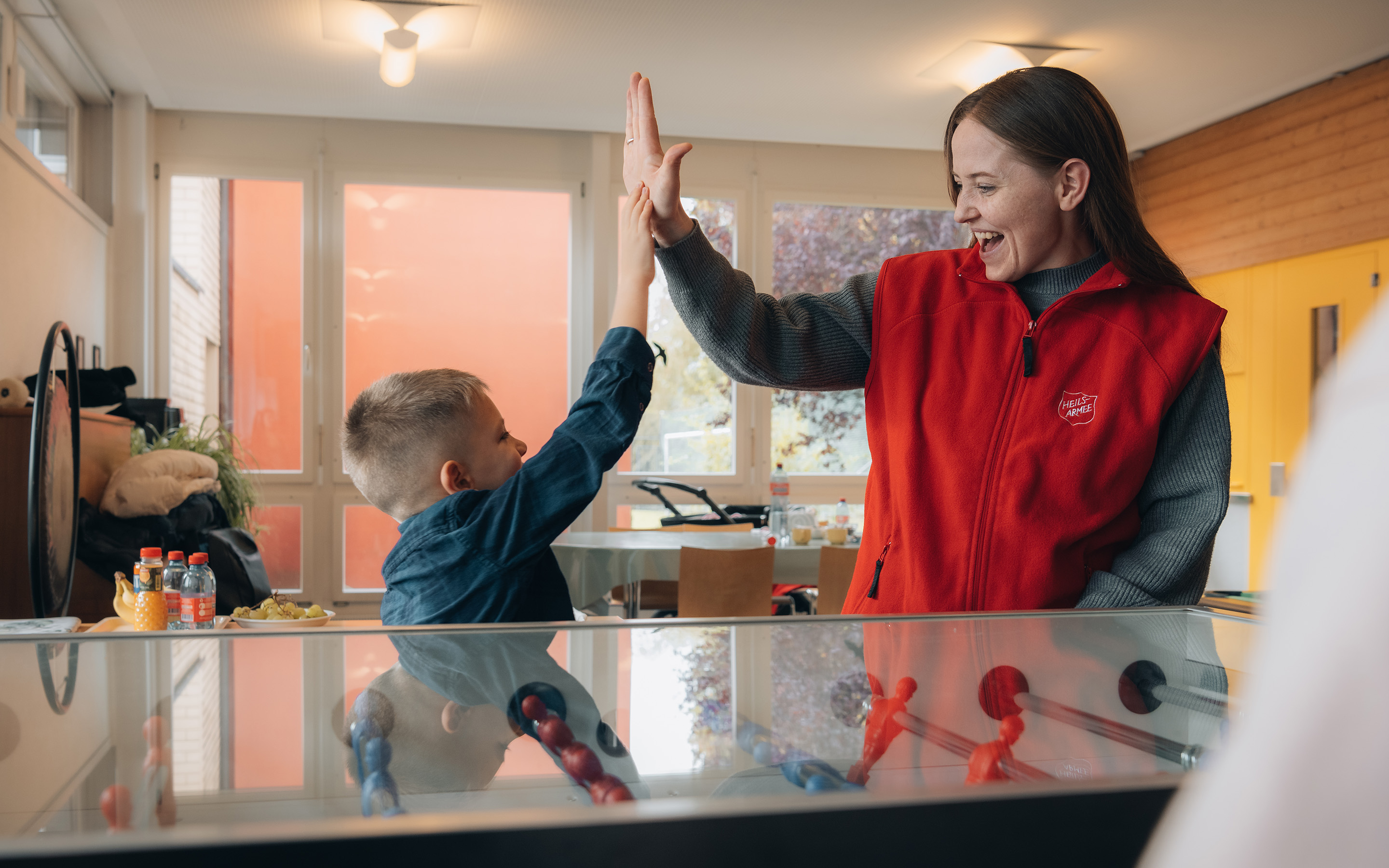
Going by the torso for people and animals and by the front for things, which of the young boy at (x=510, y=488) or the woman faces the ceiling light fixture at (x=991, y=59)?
the young boy

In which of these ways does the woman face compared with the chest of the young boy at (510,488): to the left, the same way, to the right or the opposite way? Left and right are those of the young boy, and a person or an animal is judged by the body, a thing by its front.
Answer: the opposite way

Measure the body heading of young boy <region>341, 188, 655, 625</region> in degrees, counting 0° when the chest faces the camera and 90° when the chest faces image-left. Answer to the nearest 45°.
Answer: approximately 225°

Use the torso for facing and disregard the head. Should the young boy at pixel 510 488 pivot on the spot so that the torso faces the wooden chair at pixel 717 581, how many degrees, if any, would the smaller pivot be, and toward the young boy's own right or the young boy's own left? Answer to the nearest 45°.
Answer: approximately 45° to the young boy's own left

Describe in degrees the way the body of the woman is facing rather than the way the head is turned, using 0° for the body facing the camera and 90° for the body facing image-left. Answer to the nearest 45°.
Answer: approximately 0°

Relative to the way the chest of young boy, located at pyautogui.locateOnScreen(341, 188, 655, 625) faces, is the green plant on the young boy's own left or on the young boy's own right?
on the young boy's own left

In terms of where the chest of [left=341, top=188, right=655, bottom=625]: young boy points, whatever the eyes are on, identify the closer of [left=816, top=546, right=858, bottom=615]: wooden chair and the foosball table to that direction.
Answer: the wooden chair
